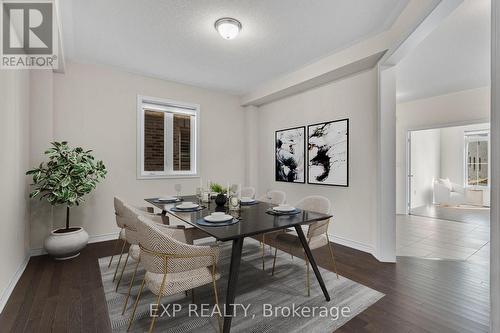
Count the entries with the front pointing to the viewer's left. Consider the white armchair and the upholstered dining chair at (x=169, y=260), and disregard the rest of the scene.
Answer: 0

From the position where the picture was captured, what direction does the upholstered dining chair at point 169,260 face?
facing away from the viewer and to the right of the viewer

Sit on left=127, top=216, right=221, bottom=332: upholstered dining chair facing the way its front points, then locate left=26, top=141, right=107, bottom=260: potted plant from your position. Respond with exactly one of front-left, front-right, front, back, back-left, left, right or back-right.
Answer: left

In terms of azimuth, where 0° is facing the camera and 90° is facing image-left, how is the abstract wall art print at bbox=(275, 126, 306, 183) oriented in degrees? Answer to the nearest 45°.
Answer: approximately 45°

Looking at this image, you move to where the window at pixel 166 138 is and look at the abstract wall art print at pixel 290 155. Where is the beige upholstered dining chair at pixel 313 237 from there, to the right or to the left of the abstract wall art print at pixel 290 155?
right

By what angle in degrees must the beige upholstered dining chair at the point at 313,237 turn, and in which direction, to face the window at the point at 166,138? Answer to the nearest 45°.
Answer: approximately 90° to its right

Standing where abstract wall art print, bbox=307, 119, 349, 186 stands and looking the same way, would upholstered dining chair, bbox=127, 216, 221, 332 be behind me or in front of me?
in front

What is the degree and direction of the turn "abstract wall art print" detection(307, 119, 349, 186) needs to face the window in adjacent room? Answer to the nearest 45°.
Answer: approximately 180°
